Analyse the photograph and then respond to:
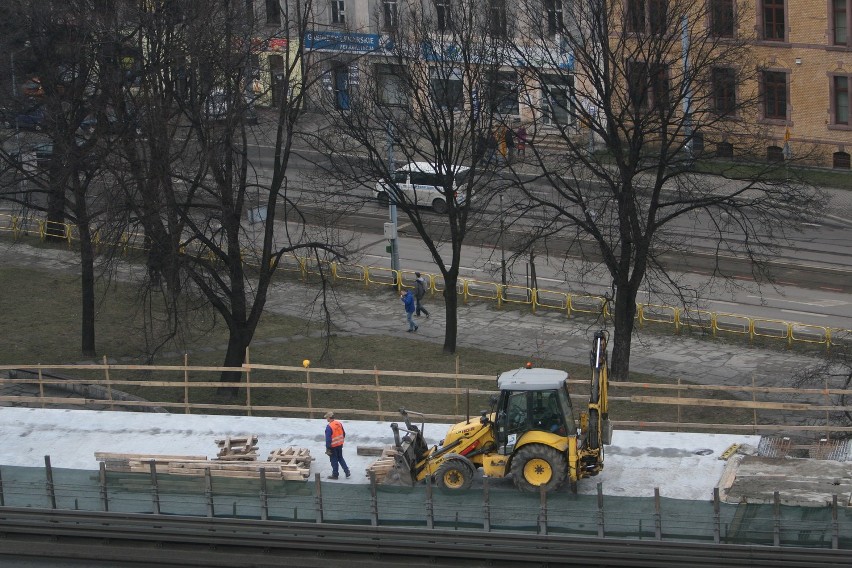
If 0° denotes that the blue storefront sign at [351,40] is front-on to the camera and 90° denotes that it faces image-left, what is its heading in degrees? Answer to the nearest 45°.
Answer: approximately 0°

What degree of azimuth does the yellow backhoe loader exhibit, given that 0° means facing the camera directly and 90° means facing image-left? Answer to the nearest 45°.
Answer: approximately 90°

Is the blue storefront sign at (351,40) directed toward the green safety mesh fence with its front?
yes

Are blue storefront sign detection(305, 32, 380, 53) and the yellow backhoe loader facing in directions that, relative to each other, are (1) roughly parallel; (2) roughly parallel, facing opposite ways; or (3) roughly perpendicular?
roughly perpendicular

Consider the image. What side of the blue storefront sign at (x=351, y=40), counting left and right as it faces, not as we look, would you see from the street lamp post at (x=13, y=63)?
right

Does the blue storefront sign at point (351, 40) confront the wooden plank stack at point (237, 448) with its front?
yes

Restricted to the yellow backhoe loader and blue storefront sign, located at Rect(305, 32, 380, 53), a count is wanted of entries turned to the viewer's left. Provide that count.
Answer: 1

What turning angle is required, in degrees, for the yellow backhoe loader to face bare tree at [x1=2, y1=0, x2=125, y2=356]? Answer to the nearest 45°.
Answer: approximately 45° to its right
